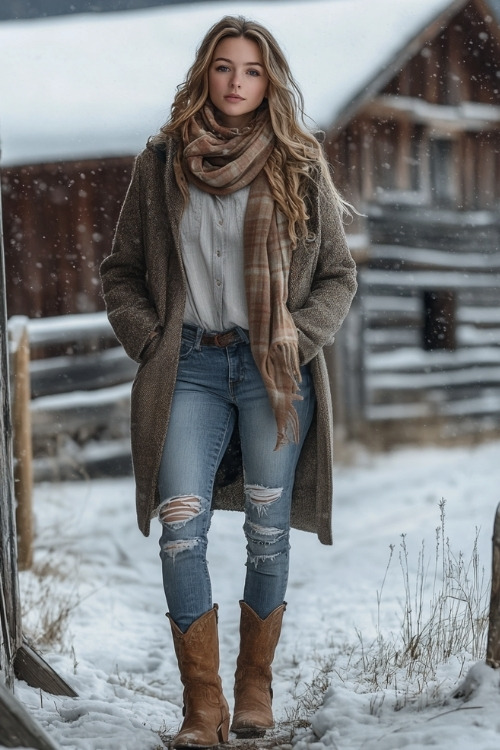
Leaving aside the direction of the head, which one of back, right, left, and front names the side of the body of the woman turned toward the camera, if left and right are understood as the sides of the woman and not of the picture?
front

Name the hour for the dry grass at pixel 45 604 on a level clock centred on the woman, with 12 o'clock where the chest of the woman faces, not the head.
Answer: The dry grass is roughly at 5 o'clock from the woman.

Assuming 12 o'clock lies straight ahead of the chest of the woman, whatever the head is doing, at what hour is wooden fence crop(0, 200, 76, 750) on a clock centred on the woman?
The wooden fence is roughly at 4 o'clock from the woman.

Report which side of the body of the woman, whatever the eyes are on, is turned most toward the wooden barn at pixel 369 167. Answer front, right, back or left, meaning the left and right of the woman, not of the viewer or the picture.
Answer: back

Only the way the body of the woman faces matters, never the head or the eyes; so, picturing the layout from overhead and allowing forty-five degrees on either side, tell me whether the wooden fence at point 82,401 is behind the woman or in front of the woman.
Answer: behind

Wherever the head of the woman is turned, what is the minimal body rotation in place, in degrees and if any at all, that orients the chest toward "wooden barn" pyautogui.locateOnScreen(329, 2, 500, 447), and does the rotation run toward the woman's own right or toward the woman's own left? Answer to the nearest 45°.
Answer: approximately 180°

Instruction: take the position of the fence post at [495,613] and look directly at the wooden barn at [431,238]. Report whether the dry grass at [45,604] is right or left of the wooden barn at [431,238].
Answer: left
